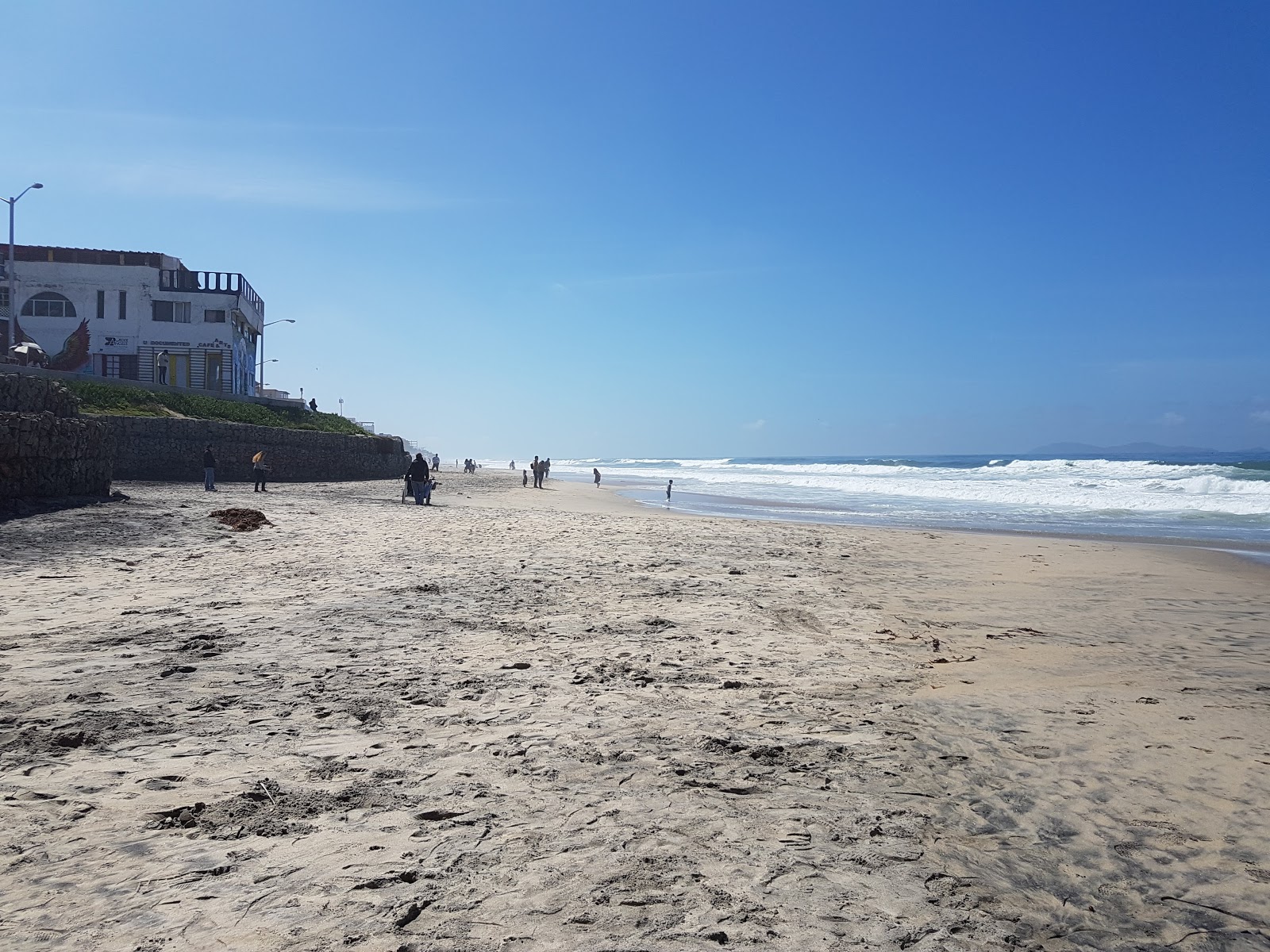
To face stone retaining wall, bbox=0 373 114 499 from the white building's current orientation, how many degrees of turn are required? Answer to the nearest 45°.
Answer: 0° — it already faces it

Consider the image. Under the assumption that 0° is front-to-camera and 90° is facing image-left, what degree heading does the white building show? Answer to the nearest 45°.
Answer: approximately 0°

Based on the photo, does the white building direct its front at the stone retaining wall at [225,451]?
yes

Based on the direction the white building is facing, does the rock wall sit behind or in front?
in front

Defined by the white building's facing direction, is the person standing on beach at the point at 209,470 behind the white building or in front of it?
in front

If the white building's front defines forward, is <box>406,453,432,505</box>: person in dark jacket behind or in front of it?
in front
